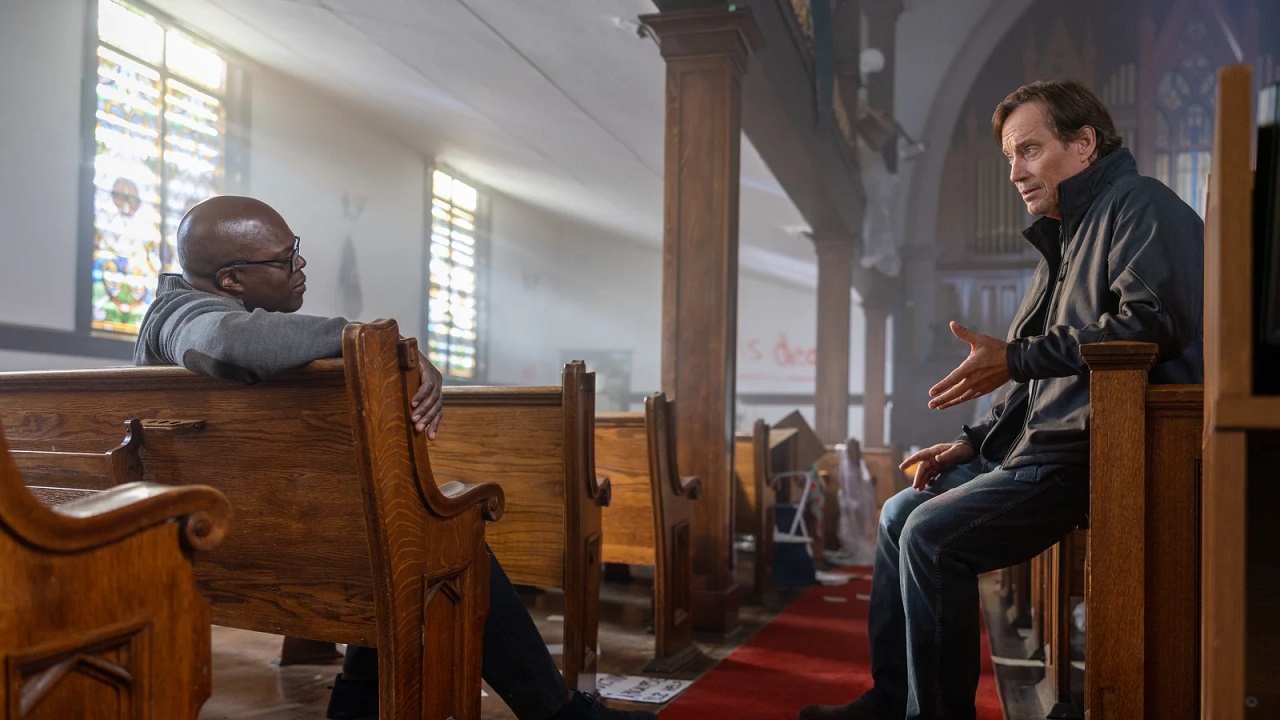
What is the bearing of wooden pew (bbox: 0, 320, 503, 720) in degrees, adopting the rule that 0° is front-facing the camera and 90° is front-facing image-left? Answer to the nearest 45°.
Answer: approximately 225°

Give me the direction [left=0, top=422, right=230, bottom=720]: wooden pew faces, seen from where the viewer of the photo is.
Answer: facing away from the viewer and to the right of the viewer

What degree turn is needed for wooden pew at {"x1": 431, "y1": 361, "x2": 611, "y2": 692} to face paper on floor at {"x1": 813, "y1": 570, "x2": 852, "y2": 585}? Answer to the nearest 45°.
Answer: approximately 45° to its right

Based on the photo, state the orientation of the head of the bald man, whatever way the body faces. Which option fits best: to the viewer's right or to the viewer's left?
to the viewer's right

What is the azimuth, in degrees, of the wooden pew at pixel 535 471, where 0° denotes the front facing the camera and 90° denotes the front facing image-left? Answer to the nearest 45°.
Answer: approximately 180°

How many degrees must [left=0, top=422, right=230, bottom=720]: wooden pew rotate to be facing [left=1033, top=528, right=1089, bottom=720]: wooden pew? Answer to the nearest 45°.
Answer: approximately 45° to its right
